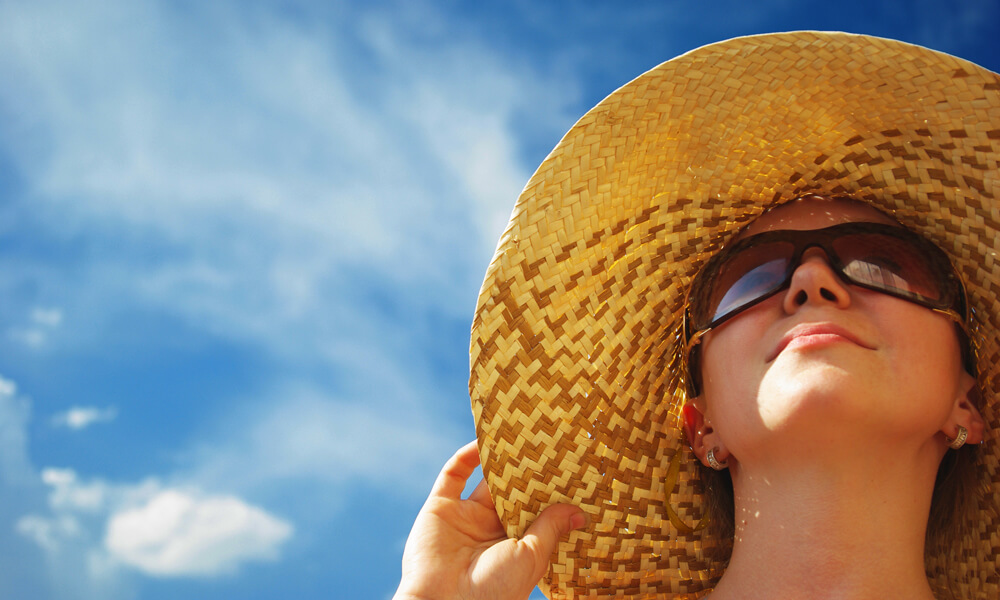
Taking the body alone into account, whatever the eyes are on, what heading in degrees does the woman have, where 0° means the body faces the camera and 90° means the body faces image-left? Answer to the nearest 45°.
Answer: approximately 0°
